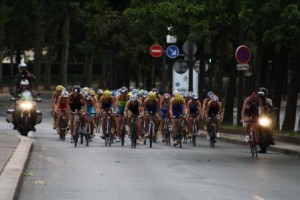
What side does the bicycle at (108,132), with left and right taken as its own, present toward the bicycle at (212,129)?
left

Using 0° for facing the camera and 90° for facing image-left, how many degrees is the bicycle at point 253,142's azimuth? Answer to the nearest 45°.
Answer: approximately 0°
